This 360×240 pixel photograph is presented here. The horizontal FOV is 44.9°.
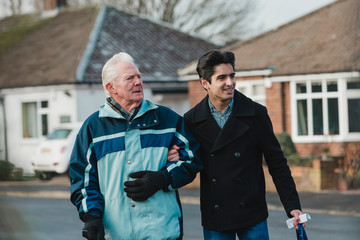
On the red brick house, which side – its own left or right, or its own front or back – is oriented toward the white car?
right

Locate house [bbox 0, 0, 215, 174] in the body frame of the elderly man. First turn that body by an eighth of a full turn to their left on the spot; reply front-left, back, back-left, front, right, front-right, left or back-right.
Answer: back-left

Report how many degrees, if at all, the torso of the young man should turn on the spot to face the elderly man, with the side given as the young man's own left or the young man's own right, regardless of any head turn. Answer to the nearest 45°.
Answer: approximately 45° to the young man's own right

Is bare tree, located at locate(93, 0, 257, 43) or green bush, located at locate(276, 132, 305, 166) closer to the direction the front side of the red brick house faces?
the green bush

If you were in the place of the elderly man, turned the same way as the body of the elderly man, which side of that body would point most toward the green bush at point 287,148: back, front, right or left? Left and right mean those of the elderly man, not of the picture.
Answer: back

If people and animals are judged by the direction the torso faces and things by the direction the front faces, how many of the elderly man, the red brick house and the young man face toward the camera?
3

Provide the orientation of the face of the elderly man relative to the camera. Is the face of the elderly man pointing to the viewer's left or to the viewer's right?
to the viewer's right

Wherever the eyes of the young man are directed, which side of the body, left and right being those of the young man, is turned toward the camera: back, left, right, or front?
front

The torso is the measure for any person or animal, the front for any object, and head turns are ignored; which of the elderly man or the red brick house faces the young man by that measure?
the red brick house

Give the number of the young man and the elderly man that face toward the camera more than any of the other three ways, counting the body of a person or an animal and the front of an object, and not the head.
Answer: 2

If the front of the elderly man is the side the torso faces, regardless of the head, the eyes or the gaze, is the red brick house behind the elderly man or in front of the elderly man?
behind

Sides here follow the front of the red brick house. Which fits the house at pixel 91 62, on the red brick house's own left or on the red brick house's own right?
on the red brick house's own right

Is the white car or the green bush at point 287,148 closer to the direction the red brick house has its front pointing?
the green bush

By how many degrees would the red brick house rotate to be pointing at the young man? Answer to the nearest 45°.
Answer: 0° — it already faces them

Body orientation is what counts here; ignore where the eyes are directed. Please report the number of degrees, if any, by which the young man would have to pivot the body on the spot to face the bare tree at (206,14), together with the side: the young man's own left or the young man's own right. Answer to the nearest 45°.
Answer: approximately 180°
